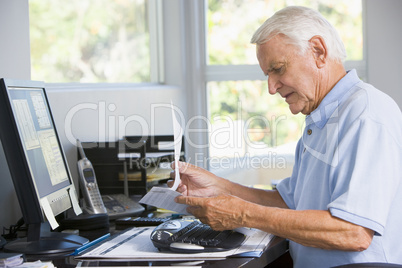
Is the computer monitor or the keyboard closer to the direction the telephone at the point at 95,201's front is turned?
the keyboard

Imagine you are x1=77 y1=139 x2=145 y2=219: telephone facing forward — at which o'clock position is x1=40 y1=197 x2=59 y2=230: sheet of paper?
The sheet of paper is roughly at 2 o'clock from the telephone.

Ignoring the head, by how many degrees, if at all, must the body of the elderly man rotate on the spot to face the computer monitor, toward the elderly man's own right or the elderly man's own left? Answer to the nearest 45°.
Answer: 0° — they already face it

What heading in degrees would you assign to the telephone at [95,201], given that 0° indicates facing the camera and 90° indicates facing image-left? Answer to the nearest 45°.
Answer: approximately 315°

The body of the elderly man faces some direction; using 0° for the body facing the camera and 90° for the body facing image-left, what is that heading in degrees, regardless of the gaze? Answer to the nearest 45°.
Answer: approximately 90°

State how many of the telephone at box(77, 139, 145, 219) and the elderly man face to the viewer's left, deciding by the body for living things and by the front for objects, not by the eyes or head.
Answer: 1

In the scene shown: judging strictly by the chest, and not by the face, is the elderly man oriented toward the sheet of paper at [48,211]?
yes

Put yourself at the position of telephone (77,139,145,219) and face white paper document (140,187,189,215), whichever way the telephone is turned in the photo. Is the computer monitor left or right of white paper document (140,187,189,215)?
right

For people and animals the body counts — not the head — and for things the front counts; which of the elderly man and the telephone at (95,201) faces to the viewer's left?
the elderly man

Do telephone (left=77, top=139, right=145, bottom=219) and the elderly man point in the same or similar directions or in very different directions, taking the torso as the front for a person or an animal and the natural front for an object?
very different directions

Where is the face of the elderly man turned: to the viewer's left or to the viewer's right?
to the viewer's left

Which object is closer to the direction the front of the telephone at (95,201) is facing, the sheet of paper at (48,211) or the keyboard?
the keyboard

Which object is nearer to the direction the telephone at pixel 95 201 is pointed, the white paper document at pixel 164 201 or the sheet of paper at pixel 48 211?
the white paper document
